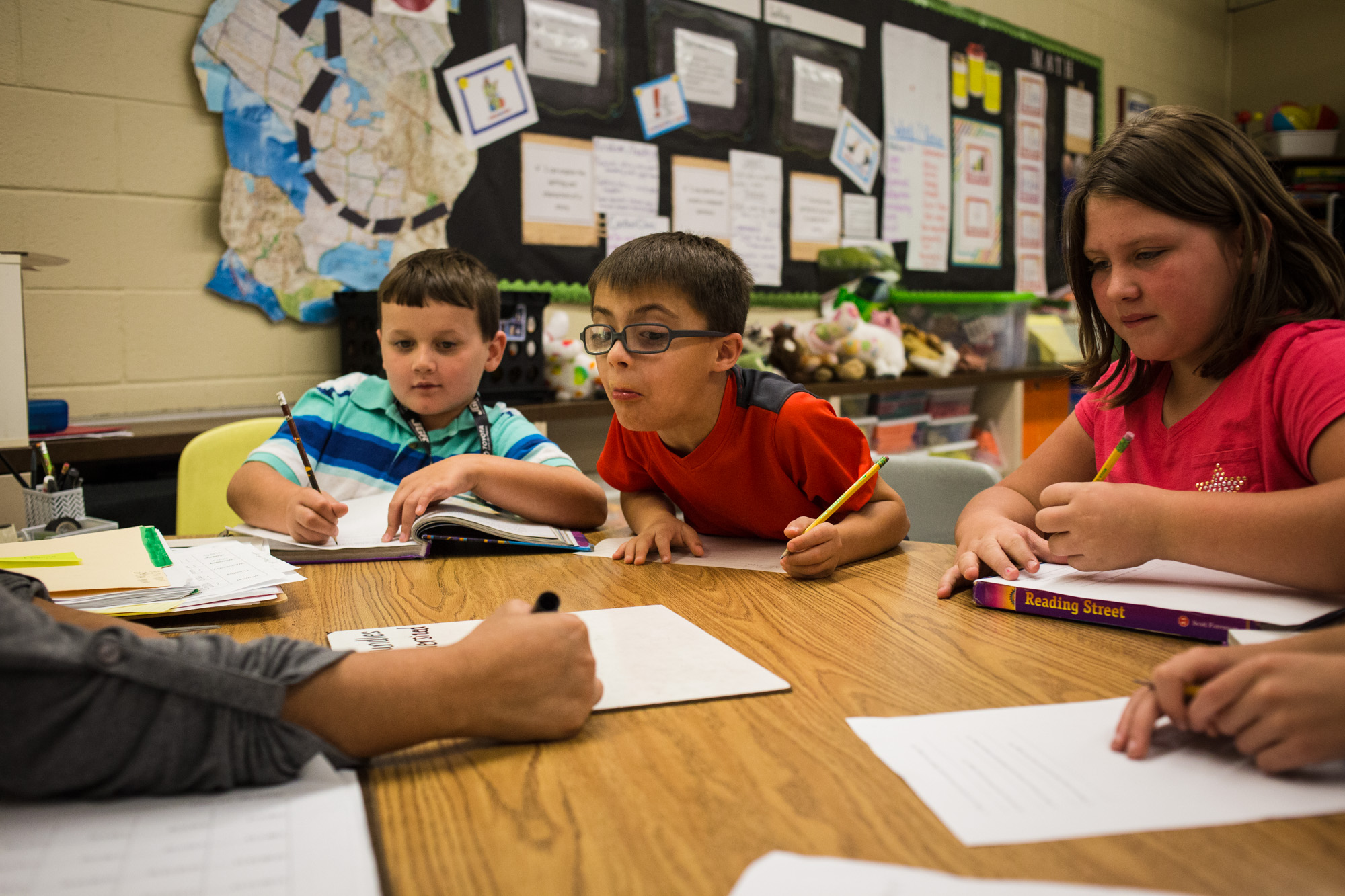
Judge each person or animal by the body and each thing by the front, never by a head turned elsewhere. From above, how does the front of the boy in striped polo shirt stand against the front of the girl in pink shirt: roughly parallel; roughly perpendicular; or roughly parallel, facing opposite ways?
roughly perpendicular

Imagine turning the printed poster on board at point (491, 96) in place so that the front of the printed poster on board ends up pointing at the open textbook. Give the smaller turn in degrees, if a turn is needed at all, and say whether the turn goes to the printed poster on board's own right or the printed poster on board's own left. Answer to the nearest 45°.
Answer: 0° — it already faces it

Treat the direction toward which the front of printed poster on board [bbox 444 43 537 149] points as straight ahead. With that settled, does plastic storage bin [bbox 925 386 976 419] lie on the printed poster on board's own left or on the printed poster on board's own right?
on the printed poster on board's own left

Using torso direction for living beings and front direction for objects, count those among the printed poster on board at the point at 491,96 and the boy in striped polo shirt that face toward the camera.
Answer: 2

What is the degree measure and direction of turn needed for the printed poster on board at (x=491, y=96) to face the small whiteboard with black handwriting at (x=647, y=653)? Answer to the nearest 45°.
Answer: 0° — it already faces it

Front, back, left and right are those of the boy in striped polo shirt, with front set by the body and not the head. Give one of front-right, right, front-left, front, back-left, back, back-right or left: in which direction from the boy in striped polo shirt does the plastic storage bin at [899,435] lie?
back-left

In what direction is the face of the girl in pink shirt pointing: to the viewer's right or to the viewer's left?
to the viewer's left

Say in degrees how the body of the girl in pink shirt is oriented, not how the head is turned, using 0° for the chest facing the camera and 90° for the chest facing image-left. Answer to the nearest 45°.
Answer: approximately 45°

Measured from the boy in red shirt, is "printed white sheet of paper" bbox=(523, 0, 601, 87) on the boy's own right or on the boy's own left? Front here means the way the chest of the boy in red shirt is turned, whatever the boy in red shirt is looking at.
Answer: on the boy's own right

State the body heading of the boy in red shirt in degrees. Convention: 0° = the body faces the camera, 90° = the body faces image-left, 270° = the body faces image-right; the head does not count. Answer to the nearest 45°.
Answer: approximately 45°
